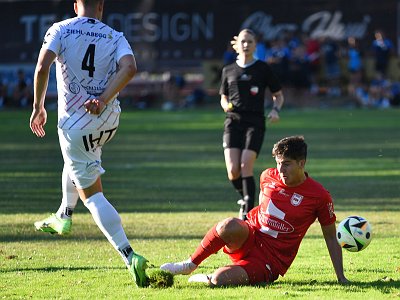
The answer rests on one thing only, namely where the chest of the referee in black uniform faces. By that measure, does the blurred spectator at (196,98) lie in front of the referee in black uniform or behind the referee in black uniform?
behind

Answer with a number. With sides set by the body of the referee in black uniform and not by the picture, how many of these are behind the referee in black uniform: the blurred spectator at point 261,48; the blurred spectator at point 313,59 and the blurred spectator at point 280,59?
3

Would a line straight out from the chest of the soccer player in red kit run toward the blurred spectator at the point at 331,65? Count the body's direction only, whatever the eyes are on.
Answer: no

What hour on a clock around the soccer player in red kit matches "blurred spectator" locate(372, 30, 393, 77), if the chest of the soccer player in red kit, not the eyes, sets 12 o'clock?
The blurred spectator is roughly at 5 o'clock from the soccer player in red kit.

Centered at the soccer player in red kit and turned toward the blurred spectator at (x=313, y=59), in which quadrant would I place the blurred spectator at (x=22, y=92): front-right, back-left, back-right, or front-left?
front-left

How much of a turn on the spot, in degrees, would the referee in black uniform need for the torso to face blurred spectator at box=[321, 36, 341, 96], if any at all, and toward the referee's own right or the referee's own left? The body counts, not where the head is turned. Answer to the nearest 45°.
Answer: approximately 180°

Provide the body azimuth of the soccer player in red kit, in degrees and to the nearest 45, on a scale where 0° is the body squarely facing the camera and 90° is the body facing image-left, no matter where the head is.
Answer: approximately 45°

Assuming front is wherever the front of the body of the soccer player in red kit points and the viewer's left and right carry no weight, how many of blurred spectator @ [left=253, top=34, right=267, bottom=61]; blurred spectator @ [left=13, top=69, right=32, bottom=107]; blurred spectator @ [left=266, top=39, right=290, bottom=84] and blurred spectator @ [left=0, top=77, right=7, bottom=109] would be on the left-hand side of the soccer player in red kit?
0

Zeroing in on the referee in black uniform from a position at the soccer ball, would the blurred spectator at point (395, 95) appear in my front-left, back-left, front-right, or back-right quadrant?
front-right

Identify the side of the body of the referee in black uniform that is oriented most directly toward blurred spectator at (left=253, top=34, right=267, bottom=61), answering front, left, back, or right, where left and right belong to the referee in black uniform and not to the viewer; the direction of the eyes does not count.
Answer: back

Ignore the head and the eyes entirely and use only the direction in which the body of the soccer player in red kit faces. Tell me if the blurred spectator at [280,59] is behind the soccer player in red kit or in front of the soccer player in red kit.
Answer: behind

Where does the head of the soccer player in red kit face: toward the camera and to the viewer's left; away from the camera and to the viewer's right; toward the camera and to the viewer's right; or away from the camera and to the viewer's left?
toward the camera and to the viewer's left

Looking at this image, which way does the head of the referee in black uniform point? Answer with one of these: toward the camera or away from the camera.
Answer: toward the camera

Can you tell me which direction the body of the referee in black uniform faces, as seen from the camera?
toward the camera

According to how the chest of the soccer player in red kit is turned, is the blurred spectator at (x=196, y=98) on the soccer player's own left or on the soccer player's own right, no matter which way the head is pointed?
on the soccer player's own right

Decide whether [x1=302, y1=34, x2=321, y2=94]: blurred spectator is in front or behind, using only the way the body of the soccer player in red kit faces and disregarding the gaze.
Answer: behind
